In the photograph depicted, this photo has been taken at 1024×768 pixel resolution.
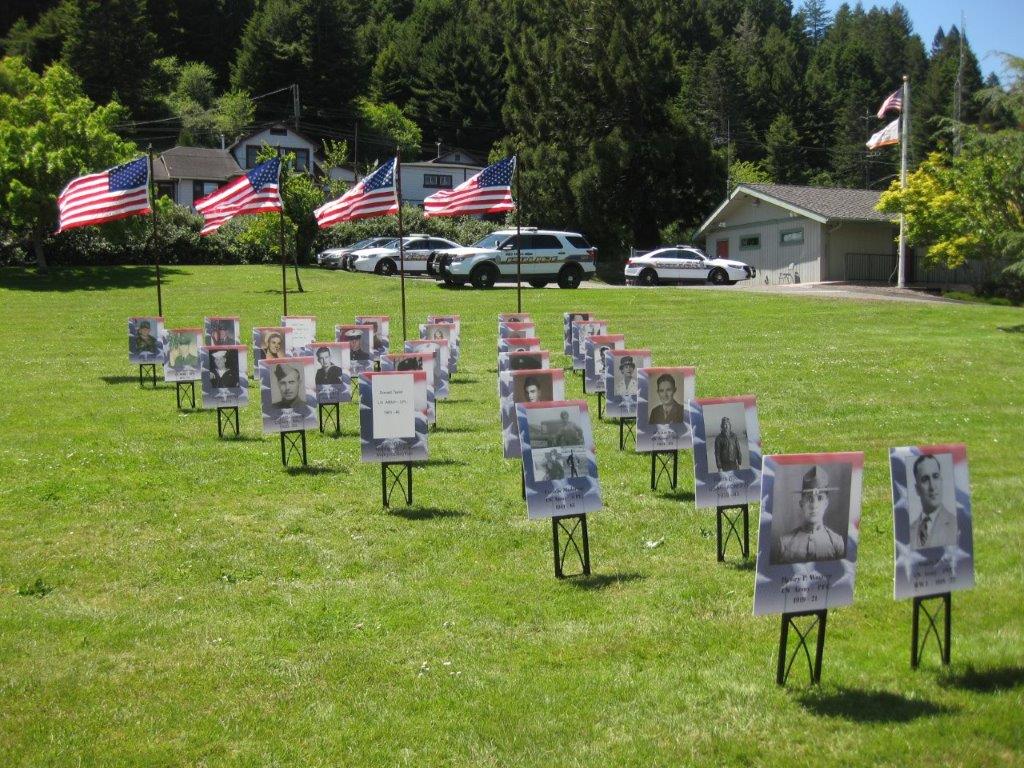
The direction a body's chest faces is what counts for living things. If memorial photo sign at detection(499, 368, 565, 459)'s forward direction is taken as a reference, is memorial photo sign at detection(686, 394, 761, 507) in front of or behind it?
in front

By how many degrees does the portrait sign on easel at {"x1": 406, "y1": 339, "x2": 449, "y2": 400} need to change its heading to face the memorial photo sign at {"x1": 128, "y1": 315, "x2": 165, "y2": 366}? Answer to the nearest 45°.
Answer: approximately 135° to its right

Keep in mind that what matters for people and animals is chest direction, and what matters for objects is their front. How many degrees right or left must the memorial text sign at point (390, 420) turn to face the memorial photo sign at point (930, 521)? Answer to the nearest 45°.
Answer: approximately 45° to its left

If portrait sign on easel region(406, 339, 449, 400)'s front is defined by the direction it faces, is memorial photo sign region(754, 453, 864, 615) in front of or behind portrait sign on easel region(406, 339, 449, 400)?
in front

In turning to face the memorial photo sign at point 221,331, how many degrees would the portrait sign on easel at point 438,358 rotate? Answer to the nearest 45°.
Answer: approximately 135° to its right

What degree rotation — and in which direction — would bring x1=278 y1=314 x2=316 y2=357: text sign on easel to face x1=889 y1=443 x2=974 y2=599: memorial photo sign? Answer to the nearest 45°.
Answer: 0° — it already faces it

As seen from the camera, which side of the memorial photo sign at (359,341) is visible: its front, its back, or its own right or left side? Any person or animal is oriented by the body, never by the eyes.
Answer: front

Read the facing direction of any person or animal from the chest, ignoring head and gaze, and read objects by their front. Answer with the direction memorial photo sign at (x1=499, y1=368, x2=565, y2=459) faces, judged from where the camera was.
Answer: facing the viewer

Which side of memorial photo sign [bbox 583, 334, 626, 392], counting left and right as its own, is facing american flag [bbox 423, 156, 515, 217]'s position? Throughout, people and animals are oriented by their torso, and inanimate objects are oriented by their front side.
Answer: back

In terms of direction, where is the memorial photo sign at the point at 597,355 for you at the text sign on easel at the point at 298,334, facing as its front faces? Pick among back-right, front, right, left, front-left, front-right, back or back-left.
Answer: front-left

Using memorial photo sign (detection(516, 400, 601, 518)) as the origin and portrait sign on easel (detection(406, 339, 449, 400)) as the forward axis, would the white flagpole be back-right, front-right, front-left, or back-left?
front-right

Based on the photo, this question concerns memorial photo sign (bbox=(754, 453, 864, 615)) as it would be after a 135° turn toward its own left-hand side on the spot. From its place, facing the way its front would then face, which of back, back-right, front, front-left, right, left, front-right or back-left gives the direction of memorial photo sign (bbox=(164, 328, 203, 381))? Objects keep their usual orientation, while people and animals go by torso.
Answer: left

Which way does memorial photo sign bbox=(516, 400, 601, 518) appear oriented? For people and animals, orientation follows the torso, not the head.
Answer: toward the camera

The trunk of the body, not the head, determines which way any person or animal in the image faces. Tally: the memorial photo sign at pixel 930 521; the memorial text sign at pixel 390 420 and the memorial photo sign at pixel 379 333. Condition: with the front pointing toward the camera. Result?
3
